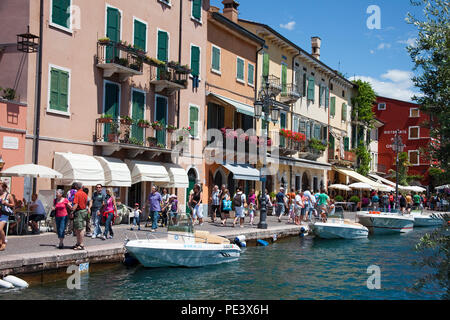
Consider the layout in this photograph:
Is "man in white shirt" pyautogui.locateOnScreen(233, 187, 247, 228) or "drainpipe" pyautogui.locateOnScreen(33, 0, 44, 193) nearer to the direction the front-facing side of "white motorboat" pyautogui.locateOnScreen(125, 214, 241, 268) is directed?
the drainpipe

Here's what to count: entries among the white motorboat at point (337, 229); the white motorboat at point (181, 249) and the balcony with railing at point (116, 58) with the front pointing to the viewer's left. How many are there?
2

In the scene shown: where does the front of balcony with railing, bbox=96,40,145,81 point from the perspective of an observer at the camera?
facing the viewer and to the right of the viewer

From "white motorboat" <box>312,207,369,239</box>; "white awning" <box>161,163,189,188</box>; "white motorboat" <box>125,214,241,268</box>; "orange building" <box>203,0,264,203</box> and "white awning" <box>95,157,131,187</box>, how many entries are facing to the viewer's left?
2

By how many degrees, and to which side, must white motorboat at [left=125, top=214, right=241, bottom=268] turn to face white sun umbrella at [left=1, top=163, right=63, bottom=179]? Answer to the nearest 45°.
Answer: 0° — it already faces it

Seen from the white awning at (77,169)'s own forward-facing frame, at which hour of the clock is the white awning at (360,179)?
the white awning at (360,179) is roughly at 9 o'clock from the white awning at (77,169).

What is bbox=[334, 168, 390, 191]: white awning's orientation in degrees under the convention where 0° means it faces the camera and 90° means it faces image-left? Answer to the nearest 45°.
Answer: approximately 315°

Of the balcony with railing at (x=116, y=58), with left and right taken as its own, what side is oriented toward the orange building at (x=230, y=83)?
left

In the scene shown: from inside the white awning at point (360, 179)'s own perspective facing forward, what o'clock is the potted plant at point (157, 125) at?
The potted plant is roughly at 2 o'clock from the white awning.

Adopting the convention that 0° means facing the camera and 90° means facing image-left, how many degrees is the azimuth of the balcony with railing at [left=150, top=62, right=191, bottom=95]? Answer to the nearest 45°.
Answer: approximately 315°

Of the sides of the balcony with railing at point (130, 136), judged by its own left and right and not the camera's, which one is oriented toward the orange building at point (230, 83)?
left

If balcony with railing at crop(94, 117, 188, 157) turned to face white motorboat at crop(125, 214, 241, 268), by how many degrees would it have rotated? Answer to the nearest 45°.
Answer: approximately 45° to its right

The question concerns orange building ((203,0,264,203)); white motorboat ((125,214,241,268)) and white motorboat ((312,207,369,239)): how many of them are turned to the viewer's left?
2

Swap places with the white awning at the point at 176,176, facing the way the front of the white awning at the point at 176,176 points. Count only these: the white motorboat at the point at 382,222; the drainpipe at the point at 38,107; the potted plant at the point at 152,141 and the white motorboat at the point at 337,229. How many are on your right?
2

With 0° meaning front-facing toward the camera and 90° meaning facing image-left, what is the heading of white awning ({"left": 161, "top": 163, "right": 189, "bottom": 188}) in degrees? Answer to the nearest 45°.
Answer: approximately 315°
